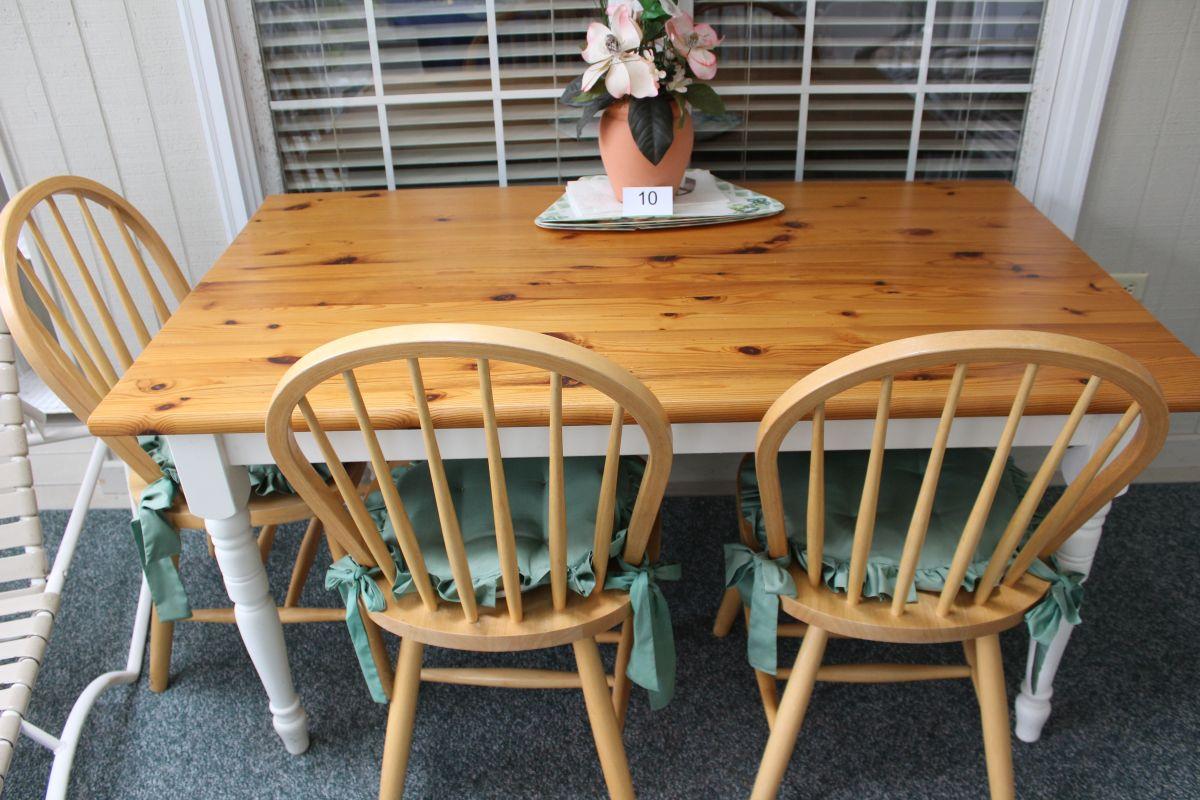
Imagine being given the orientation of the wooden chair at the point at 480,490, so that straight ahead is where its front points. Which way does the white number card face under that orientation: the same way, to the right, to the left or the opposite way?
the opposite way

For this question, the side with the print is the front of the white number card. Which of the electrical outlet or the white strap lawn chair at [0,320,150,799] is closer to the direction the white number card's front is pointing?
the white strap lawn chair

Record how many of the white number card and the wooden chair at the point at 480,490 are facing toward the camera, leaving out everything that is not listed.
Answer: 1

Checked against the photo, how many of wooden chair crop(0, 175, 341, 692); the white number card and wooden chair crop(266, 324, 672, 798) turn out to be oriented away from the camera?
1

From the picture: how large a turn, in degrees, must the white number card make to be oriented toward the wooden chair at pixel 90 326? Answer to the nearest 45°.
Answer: approximately 90° to its right

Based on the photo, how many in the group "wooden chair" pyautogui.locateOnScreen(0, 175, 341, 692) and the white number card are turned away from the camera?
0

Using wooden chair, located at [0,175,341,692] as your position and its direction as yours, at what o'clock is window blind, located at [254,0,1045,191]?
The window blind is roughly at 10 o'clock from the wooden chair.

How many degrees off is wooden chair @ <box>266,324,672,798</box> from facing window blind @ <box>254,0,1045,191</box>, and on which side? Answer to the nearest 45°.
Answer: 0° — it already faces it

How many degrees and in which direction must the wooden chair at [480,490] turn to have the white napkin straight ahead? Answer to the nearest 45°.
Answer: approximately 45° to its right

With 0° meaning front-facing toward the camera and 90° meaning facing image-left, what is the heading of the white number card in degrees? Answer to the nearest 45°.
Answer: approximately 0°

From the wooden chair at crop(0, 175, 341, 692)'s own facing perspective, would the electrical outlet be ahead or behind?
ahead

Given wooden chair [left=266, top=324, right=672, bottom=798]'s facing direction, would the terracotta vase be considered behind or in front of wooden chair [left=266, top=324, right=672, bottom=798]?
in front

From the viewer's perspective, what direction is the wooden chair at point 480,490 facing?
away from the camera

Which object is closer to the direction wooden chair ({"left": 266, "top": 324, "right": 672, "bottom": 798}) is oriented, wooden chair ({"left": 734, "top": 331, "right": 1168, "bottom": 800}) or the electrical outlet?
the electrical outlet
